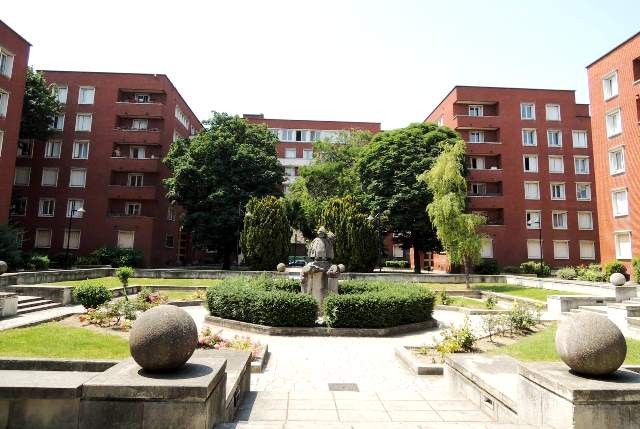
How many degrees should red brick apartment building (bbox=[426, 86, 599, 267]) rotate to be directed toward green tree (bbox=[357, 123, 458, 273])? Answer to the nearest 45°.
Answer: approximately 45° to its right

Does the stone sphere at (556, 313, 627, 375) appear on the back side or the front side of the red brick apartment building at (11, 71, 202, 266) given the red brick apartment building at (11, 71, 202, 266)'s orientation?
on the front side

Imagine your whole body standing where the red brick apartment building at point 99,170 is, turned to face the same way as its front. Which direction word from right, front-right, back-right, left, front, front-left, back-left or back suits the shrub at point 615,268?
front-left

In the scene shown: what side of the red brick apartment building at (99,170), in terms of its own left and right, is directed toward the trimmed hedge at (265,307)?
front

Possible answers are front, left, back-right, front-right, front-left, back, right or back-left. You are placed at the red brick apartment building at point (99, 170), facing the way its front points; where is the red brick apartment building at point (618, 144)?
front-left

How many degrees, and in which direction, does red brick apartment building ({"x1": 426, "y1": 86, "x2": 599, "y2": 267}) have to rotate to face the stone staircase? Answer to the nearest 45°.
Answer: approximately 45° to its right

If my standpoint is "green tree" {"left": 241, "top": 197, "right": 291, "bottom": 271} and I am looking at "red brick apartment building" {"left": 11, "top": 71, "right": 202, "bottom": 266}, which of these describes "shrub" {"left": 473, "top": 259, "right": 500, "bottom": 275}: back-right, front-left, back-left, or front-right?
back-right

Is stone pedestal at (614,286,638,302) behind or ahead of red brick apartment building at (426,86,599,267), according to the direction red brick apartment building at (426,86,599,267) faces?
ahead

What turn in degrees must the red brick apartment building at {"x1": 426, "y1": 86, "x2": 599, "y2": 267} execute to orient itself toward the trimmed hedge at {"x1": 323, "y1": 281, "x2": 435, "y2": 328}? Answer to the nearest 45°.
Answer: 0° — it already faces it

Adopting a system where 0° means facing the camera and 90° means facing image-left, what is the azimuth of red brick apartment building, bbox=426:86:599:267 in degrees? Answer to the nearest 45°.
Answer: approximately 0°

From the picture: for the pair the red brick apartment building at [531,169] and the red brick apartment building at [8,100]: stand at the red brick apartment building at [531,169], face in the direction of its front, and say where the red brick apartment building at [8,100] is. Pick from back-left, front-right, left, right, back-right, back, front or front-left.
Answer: front-right

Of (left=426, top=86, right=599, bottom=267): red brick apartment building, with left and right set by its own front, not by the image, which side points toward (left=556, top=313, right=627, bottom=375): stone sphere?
front

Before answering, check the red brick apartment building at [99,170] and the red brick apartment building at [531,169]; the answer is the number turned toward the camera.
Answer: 2

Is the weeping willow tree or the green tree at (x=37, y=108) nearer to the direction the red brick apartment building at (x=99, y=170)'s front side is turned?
the weeping willow tree
